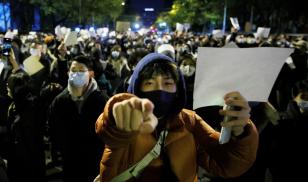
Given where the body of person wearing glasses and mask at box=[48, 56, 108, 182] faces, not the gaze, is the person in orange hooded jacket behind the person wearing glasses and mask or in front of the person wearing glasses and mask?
in front

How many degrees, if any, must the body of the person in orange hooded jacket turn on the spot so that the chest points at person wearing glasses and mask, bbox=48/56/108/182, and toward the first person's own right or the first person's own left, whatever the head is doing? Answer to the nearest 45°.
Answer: approximately 135° to the first person's own right

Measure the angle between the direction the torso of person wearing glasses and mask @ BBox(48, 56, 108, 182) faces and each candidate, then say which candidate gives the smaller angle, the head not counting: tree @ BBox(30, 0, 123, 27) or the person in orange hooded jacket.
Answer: the person in orange hooded jacket

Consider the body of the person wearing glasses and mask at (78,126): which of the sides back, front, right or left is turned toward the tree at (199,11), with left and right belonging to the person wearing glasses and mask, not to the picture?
back

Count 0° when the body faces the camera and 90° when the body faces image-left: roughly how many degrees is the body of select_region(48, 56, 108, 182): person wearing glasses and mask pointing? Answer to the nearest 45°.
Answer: approximately 0°

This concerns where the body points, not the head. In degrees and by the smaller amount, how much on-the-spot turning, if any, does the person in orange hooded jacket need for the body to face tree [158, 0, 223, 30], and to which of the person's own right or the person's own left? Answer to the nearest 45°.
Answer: approximately 180°

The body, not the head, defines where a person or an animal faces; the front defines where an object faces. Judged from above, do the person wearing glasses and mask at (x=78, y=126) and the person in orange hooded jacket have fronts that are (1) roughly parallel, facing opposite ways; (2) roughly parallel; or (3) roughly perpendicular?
roughly parallel

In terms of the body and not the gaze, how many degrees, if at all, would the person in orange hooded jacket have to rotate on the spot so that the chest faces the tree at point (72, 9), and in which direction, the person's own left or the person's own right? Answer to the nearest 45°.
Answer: approximately 180°

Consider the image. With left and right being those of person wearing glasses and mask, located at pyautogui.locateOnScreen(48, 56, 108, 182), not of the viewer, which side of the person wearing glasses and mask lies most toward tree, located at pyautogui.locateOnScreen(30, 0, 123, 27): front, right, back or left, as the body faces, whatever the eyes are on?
back

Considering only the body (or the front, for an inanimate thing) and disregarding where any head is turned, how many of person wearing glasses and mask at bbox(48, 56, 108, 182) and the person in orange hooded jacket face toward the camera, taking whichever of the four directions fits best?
2

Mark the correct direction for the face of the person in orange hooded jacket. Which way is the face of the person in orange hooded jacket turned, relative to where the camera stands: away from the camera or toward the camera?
toward the camera
